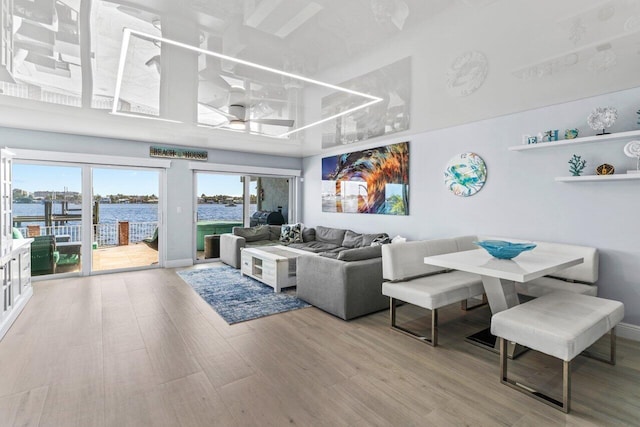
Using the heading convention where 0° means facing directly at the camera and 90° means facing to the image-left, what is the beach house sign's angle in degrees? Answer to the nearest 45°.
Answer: approximately 0°

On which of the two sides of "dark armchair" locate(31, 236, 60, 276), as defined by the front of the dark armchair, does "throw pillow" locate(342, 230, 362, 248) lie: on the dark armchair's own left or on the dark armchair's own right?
on the dark armchair's own right

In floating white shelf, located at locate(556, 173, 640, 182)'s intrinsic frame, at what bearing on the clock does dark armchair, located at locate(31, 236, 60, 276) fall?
The dark armchair is roughly at 2 o'clock from the floating white shelf.

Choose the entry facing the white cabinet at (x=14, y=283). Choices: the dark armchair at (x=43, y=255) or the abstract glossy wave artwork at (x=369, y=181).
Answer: the abstract glossy wave artwork

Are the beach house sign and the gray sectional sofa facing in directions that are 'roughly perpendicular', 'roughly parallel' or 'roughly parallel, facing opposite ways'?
roughly perpendicular

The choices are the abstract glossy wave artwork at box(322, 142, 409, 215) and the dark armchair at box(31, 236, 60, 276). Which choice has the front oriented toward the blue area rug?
the abstract glossy wave artwork

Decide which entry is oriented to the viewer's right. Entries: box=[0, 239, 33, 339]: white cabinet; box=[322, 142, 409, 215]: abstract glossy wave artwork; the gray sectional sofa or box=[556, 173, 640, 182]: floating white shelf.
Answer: the white cabinet

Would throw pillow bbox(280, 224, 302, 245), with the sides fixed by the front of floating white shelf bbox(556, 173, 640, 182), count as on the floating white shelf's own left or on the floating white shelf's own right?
on the floating white shelf's own right

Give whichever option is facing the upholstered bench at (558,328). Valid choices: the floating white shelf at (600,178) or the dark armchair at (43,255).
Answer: the floating white shelf

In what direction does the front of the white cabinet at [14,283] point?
to the viewer's right
